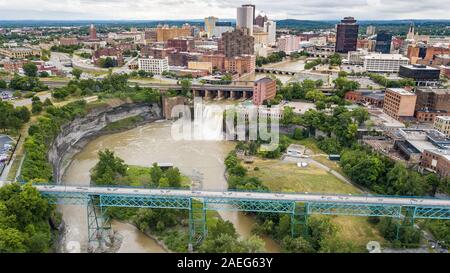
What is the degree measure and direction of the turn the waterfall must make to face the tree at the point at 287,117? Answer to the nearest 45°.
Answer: approximately 45° to its left

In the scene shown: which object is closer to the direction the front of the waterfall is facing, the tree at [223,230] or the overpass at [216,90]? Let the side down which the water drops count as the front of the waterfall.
the tree

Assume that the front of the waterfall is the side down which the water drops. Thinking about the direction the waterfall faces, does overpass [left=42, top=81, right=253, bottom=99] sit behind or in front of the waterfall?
behind

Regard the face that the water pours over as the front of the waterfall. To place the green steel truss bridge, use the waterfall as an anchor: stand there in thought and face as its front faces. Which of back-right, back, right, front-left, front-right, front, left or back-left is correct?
front

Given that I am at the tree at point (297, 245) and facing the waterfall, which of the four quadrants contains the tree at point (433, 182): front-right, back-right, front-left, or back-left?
front-right

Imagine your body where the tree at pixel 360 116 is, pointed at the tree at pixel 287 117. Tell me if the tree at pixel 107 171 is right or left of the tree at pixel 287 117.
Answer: left

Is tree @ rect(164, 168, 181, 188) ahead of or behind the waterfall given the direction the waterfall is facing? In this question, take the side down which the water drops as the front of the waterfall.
ahead

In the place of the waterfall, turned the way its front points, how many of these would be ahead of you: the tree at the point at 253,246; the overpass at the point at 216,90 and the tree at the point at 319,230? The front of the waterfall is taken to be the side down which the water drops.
2

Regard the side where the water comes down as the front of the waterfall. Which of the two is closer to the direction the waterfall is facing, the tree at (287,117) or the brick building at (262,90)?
the tree

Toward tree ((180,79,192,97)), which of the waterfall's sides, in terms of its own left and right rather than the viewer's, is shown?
back

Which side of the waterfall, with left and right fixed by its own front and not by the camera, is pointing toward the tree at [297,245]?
front

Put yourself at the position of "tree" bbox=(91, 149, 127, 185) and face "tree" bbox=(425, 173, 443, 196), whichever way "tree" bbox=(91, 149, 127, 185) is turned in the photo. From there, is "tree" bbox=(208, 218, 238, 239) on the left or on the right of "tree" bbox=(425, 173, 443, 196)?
right

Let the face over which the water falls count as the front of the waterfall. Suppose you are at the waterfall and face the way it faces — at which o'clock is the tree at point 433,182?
The tree is roughly at 11 o'clock from the waterfall.

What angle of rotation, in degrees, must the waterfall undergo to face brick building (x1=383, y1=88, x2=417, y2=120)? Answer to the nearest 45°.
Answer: approximately 90° to its left

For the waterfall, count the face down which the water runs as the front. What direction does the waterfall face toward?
toward the camera

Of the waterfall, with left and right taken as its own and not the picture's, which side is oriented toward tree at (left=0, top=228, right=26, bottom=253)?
front

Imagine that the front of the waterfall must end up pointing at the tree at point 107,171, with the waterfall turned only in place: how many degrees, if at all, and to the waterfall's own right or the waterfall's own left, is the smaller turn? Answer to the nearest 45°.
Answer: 0° — it already faces it
